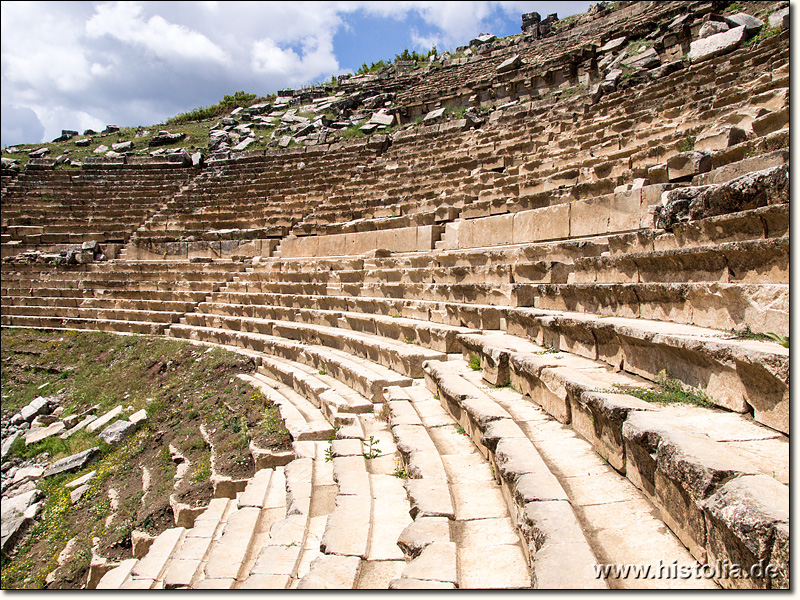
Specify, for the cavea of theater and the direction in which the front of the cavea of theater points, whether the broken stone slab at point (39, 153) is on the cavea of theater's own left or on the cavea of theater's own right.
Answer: on the cavea of theater's own right

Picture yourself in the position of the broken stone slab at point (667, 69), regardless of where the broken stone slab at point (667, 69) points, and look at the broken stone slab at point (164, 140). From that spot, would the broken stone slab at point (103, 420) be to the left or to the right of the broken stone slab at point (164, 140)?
left

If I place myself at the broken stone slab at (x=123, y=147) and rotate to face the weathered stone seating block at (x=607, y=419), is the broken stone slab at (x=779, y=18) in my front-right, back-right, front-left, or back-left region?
front-left

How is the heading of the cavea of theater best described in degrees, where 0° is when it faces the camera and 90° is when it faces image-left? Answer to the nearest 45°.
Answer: approximately 45°

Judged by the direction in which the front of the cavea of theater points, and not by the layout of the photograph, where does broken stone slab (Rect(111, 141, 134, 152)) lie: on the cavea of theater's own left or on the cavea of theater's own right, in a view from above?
on the cavea of theater's own right

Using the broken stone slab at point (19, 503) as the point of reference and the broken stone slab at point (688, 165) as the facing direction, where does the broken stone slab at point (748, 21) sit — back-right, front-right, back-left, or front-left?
front-left

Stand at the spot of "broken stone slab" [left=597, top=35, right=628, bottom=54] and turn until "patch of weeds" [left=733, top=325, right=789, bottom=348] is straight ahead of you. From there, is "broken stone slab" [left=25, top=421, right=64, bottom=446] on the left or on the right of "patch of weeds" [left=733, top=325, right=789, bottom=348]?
right
